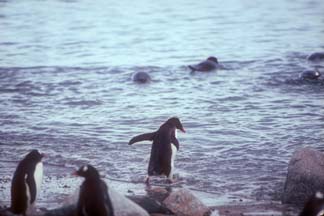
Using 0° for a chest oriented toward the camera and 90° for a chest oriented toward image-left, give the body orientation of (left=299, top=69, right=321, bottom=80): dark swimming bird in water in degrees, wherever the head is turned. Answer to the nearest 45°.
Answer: approximately 270°

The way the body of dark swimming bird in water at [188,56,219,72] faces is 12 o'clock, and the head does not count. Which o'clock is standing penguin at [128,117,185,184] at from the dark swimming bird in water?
The standing penguin is roughly at 3 o'clock from the dark swimming bird in water.

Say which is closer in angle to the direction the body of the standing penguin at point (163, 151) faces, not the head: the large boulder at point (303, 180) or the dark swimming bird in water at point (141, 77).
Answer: the dark swimming bird in water

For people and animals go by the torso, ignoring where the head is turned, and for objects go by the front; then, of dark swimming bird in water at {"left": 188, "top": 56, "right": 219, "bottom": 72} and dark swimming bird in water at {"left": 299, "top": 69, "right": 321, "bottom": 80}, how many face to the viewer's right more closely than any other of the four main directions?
2

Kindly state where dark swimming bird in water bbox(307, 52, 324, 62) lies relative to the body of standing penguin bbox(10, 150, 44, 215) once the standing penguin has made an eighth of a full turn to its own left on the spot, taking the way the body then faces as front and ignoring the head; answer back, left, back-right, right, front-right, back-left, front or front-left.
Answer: front

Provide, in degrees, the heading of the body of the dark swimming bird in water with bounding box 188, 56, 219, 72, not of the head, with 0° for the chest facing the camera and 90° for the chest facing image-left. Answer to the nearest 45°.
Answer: approximately 270°

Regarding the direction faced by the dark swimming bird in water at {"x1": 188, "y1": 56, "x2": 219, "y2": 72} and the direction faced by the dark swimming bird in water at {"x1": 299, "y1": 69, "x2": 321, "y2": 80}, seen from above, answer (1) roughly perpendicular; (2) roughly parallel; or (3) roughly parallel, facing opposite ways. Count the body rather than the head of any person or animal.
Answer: roughly parallel

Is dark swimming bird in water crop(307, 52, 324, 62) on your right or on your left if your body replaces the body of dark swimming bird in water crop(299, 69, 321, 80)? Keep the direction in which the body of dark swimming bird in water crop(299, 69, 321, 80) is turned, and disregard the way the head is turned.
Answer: on your left

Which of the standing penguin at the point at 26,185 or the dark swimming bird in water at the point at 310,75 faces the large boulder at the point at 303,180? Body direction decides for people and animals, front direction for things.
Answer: the standing penguin

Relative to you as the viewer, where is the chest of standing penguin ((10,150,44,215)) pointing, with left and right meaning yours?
facing to the right of the viewer

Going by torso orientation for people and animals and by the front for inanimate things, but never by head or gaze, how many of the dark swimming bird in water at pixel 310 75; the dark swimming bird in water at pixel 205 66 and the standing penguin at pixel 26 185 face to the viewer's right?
3

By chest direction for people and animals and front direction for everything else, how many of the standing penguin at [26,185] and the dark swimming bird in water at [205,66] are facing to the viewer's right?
2

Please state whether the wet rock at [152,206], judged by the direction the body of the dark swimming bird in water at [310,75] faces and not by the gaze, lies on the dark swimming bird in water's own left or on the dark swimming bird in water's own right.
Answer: on the dark swimming bird in water's own right

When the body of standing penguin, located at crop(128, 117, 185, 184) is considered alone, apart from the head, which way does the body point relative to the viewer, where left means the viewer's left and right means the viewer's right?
facing away from the viewer and to the right of the viewer
